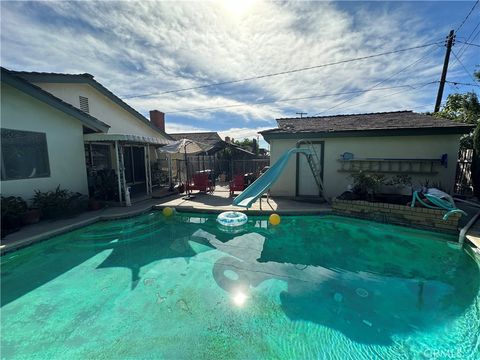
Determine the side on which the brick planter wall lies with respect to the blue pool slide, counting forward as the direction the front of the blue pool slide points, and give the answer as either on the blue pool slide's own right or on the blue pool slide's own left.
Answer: on the blue pool slide's own left

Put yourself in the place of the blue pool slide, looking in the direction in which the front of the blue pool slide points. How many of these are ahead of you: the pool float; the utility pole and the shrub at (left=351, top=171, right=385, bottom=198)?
1

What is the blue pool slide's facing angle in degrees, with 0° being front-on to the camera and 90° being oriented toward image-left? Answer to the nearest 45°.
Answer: approximately 45°

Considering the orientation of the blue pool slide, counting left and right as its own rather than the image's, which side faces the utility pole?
back

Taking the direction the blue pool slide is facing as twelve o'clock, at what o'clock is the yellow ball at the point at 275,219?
The yellow ball is roughly at 10 o'clock from the blue pool slide.

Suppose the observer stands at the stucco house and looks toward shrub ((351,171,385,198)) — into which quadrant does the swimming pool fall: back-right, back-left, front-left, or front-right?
front-right

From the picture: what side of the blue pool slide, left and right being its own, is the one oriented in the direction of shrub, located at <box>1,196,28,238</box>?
front

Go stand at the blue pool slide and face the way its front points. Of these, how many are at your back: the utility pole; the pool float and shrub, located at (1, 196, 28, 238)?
1

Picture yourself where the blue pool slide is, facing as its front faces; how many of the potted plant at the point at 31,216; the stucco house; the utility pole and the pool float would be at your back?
1

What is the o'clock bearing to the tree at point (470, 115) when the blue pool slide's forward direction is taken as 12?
The tree is roughly at 7 o'clock from the blue pool slide.

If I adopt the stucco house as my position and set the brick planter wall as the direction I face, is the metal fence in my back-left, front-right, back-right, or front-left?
front-left

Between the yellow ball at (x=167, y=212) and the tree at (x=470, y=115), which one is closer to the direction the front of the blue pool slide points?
the yellow ball

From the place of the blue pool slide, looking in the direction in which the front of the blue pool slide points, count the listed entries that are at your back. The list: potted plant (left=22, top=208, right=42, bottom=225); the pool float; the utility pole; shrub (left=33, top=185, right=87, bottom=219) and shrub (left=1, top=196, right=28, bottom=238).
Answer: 1

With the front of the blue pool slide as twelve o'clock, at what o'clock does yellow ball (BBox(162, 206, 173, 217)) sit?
The yellow ball is roughly at 1 o'clock from the blue pool slide.

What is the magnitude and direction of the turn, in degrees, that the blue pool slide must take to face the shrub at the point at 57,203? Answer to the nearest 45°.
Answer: approximately 45° to its right

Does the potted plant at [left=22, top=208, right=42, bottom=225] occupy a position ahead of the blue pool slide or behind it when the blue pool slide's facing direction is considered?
ahead

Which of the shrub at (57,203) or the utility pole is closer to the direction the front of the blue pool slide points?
the shrub
